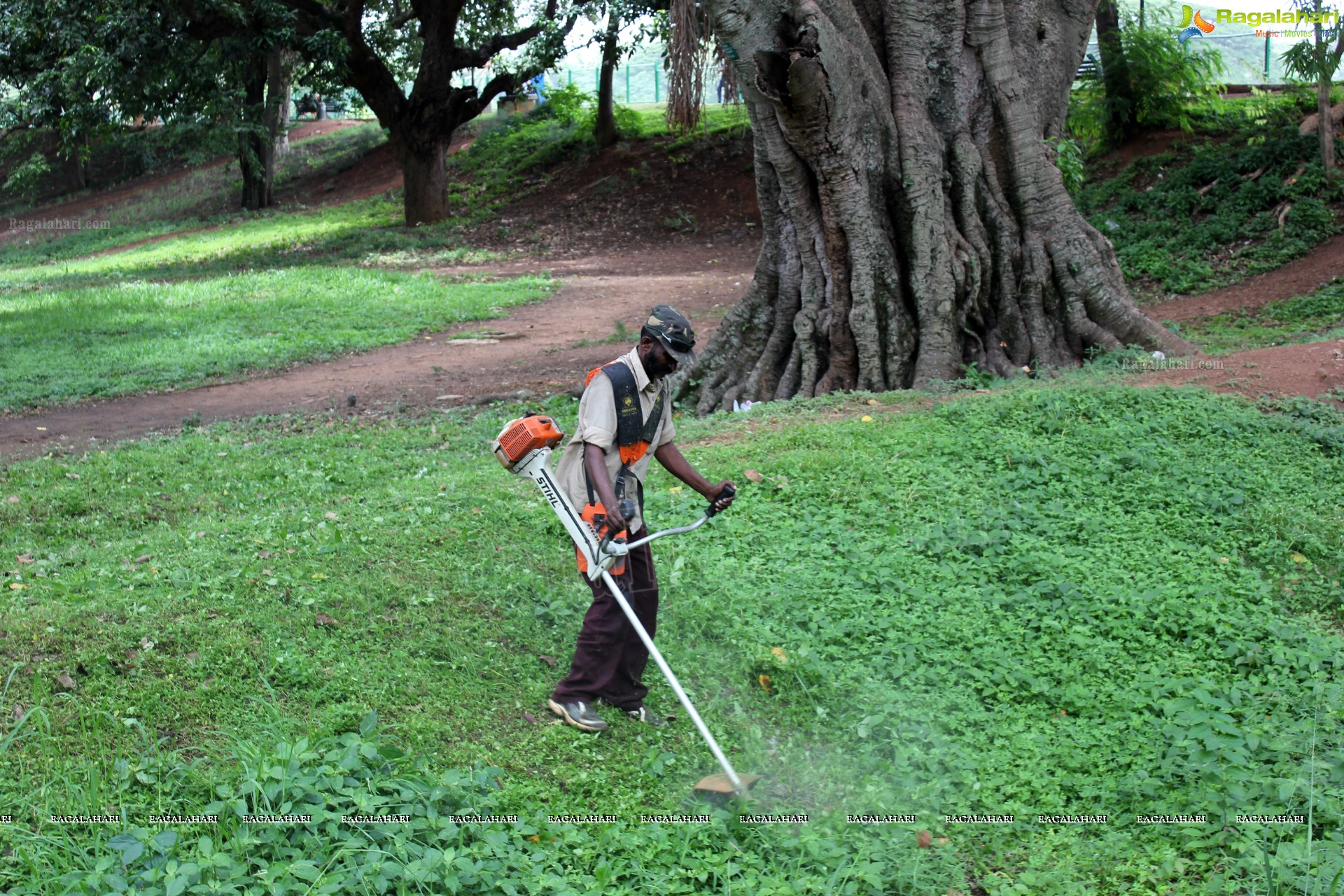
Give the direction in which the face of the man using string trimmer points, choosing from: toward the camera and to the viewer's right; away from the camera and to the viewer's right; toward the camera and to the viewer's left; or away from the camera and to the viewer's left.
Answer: toward the camera and to the viewer's right

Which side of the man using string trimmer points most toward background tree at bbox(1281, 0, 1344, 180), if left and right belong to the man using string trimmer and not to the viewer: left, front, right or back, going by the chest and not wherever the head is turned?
left

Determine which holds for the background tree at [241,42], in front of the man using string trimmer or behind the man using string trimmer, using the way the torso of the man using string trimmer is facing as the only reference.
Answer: behind

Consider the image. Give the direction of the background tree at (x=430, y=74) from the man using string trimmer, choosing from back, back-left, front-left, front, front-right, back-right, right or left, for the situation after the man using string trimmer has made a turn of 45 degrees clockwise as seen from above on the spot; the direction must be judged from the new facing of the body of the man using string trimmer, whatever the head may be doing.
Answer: back

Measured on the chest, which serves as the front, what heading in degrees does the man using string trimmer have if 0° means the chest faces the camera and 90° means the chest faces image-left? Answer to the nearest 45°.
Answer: approximately 315°

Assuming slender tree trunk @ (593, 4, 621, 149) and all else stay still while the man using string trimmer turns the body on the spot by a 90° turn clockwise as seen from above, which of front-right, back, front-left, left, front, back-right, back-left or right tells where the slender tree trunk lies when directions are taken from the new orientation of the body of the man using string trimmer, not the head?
back-right

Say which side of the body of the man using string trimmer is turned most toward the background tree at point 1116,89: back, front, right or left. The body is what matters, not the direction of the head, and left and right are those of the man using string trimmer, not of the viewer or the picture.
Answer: left
